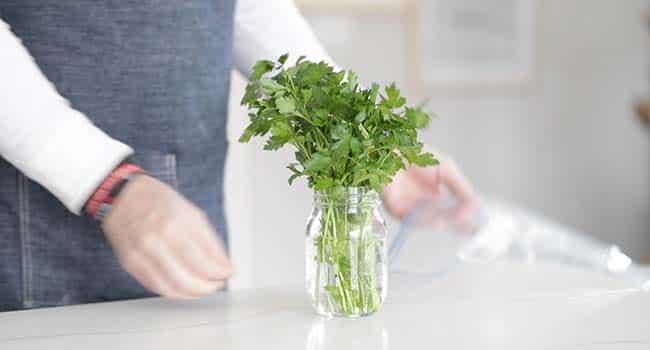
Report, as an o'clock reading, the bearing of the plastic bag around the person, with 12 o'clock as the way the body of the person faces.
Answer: The plastic bag is roughly at 10 o'clock from the person.

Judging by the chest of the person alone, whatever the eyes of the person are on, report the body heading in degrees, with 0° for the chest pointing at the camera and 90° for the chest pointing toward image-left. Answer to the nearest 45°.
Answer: approximately 315°
